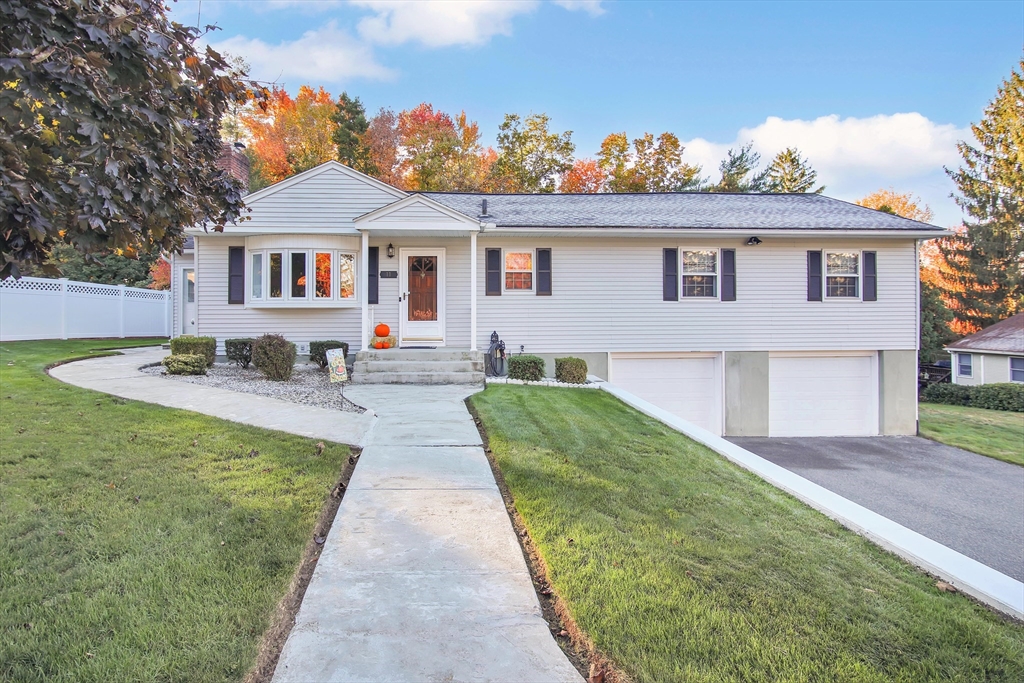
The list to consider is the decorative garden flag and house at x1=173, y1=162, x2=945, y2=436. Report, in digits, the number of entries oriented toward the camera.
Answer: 2

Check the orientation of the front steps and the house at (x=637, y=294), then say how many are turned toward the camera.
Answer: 2

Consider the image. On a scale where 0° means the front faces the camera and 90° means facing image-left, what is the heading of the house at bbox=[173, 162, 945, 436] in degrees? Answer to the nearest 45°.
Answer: approximately 0°

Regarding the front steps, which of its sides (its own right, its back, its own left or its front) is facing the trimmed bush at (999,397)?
left

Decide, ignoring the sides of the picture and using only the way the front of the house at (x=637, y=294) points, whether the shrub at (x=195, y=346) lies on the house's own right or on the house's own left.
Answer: on the house's own right

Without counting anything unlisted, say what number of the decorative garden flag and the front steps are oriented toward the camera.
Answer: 2

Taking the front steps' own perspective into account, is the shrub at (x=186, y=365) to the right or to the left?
on its right

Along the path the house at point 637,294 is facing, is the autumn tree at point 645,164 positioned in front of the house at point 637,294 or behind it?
behind
